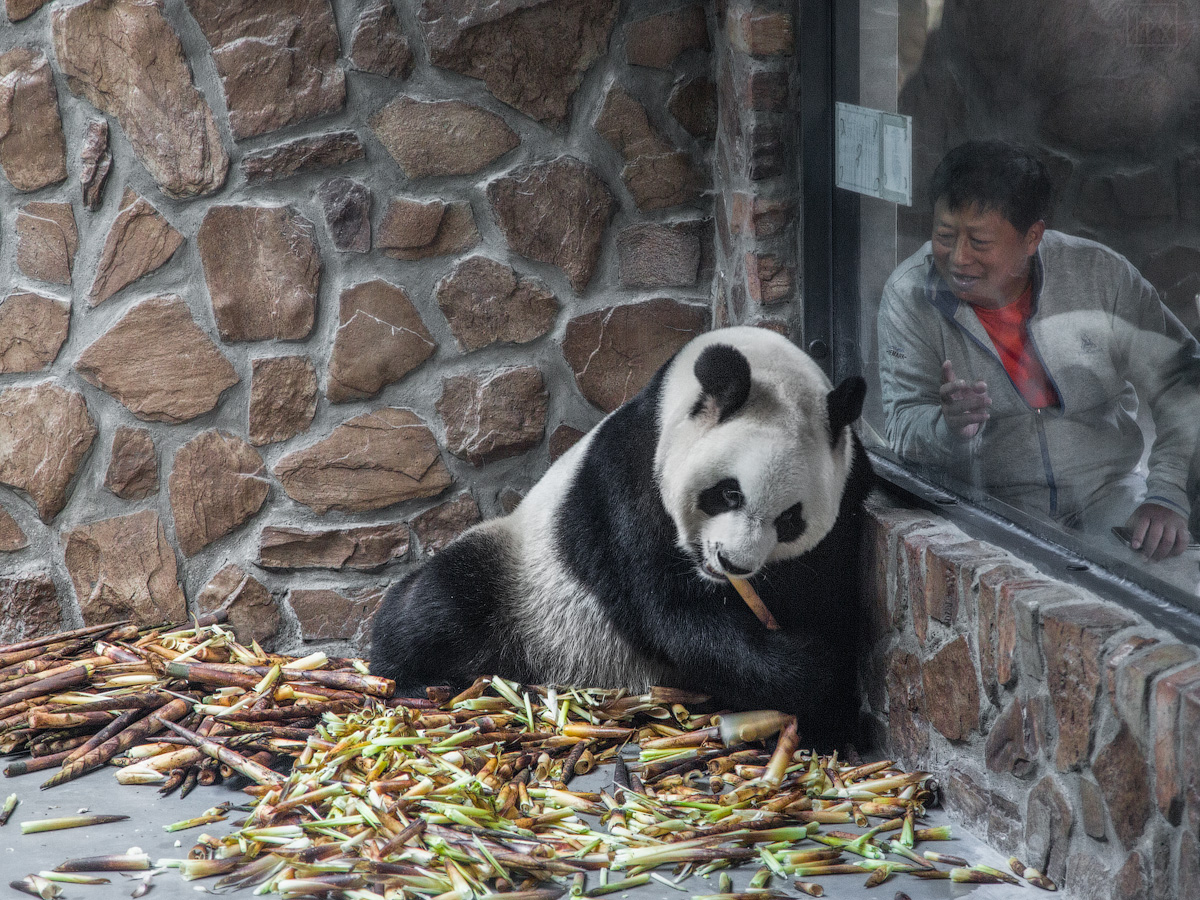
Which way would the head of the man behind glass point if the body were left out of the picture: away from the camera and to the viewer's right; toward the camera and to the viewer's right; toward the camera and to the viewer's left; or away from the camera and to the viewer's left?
toward the camera and to the viewer's left

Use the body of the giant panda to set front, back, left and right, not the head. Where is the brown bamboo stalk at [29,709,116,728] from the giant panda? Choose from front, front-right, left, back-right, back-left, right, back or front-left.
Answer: back-right

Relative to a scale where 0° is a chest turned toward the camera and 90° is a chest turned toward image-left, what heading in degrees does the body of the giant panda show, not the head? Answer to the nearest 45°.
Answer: approximately 315°

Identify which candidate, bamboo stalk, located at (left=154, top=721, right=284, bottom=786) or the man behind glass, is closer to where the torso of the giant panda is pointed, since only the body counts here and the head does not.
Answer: the man behind glass
